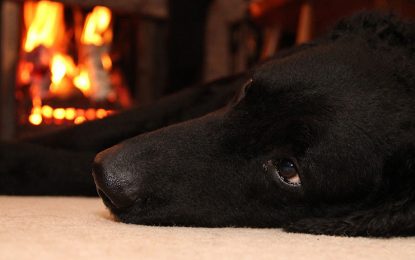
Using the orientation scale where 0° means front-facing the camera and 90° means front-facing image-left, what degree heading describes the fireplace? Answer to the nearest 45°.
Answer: approximately 0°

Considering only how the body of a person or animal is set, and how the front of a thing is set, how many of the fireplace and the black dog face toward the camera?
1

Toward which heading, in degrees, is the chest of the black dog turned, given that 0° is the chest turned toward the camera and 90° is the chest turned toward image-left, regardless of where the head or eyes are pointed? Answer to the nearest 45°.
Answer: approximately 90°

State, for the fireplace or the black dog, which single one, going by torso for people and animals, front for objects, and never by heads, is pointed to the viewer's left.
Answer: the black dog

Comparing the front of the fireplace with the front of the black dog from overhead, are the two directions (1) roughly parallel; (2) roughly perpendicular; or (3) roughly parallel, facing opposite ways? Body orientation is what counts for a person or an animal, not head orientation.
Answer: roughly perpendicular

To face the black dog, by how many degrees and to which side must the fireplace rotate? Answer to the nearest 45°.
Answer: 0° — it already faces it

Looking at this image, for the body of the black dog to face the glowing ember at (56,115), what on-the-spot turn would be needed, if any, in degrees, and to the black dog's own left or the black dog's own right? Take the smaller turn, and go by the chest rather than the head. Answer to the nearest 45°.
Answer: approximately 45° to the black dog's own right
